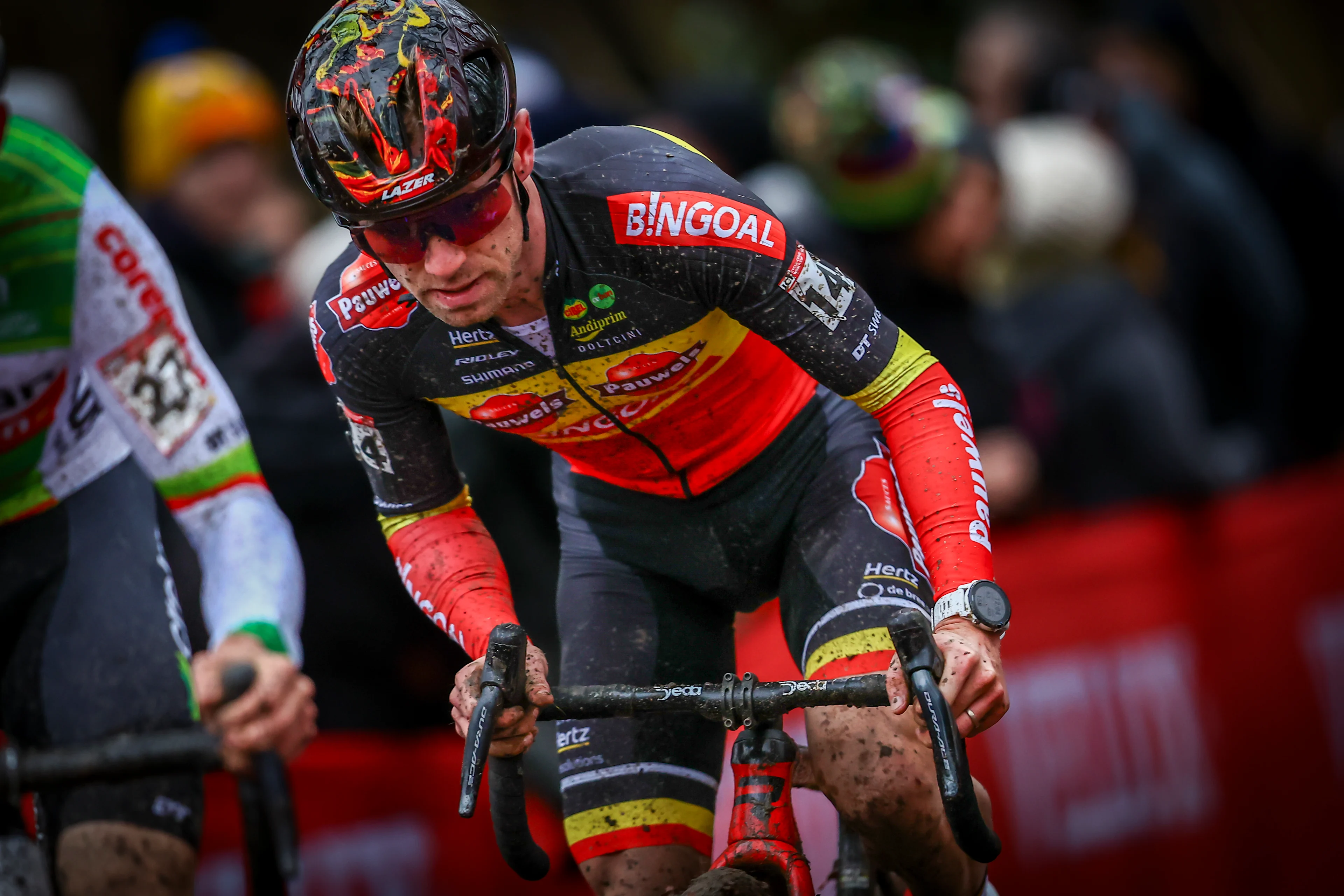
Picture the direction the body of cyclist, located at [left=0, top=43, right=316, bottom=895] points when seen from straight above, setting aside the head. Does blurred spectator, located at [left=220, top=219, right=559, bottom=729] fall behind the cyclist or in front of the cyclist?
behind

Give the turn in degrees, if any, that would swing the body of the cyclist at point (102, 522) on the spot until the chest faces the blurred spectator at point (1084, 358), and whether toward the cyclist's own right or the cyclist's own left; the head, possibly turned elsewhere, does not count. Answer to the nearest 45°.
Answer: approximately 135° to the cyclist's own left

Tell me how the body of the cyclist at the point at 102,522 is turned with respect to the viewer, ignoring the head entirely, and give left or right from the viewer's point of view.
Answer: facing the viewer

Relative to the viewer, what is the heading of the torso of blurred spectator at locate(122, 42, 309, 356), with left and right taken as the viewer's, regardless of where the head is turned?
facing the viewer and to the right of the viewer

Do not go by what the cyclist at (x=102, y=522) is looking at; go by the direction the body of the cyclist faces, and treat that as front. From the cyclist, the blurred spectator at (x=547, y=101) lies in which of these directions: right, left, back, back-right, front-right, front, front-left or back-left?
back-left

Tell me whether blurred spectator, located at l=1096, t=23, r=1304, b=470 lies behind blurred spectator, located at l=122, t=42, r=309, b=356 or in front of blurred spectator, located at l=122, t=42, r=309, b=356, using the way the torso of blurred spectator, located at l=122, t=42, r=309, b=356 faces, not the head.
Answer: in front

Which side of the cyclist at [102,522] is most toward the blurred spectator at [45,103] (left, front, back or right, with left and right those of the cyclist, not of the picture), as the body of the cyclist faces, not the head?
back

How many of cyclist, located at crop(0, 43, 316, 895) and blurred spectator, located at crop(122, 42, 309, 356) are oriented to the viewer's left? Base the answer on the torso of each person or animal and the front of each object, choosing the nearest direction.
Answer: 0
